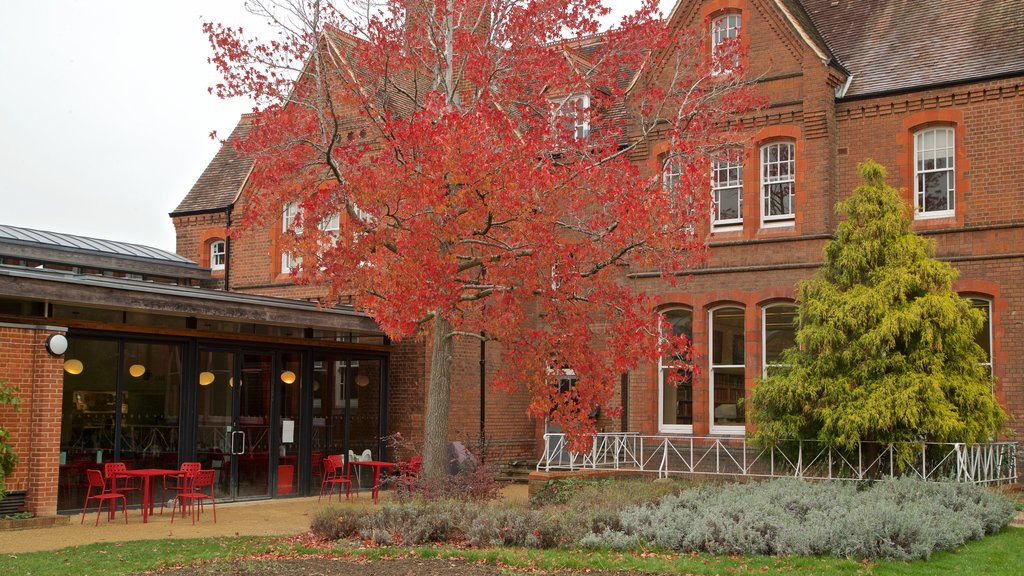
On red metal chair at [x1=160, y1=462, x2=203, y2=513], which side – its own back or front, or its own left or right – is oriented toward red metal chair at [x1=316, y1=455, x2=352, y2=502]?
back

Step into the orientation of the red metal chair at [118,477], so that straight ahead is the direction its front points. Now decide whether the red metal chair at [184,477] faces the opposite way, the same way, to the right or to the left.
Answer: to the right

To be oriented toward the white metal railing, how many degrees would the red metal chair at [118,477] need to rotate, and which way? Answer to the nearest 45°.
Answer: approximately 45° to its left

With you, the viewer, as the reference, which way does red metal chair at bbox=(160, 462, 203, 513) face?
facing the viewer and to the left of the viewer

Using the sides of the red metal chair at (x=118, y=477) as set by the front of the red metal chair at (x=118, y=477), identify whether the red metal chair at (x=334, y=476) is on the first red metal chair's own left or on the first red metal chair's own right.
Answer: on the first red metal chair's own left

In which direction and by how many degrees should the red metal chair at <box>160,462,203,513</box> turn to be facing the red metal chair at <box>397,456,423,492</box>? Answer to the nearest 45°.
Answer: approximately 135° to its left

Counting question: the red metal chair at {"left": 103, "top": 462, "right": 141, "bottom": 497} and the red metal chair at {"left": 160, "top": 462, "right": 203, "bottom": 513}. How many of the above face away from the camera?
0

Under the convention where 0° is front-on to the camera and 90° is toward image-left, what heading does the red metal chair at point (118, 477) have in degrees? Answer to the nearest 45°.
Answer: approximately 315°
